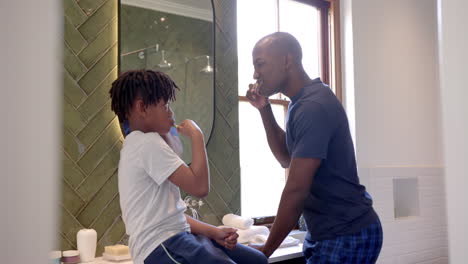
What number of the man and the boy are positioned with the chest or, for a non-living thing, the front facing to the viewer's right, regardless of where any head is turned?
1

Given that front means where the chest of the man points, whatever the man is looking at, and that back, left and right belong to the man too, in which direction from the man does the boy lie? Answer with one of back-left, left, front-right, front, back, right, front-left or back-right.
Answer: front-left

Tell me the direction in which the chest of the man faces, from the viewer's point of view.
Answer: to the viewer's left

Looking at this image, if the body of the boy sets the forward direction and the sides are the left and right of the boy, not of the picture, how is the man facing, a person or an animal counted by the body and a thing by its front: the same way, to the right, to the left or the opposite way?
the opposite way

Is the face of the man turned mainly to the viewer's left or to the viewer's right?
to the viewer's left

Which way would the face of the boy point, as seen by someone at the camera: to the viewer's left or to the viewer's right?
to the viewer's right

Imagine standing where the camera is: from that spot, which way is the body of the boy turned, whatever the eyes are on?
to the viewer's right

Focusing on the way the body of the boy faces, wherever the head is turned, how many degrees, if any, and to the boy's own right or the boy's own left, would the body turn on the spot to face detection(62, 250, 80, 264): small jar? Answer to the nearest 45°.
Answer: approximately 135° to the boy's own left

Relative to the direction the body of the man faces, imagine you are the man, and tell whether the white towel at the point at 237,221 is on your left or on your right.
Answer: on your right

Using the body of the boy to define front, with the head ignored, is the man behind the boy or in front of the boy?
in front

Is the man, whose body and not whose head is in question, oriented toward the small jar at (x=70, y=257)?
yes

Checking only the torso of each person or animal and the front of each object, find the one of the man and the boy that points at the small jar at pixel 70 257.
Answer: the man
